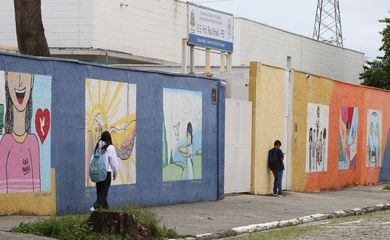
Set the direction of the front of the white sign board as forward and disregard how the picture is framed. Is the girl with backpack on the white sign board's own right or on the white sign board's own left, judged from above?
on the white sign board's own right

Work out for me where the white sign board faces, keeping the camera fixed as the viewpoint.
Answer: facing the viewer and to the right of the viewer

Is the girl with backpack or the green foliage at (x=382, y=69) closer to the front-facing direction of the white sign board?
the girl with backpack

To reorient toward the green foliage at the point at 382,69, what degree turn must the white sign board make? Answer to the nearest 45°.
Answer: approximately 90° to its left
